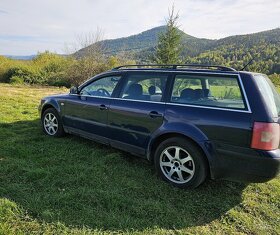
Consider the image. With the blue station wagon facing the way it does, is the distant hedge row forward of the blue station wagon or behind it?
forward

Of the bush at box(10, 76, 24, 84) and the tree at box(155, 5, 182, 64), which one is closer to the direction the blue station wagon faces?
the bush

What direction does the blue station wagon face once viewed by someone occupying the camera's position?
facing away from the viewer and to the left of the viewer

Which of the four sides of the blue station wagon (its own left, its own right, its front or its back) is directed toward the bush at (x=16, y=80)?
front

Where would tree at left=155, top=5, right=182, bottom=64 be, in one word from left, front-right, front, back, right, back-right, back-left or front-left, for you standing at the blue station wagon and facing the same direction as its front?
front-right
